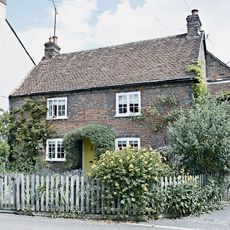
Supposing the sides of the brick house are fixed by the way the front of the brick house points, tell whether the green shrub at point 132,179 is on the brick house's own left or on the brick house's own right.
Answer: on the brick house's own left

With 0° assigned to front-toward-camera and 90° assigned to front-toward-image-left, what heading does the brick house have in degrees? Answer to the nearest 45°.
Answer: approximately 45°

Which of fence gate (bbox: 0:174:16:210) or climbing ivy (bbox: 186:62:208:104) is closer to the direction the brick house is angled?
the fence gate

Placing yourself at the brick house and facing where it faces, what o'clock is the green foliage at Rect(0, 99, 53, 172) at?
The green foliage is roughly at 2 o'clock from the brick house.

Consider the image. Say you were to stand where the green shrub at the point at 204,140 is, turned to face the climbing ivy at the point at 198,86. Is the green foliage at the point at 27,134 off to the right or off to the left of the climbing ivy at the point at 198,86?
left

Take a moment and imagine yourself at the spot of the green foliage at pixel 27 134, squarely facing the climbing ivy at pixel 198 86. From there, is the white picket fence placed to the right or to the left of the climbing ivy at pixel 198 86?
right

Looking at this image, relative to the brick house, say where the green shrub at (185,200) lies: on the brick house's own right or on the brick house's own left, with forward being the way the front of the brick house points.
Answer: on the brick house's own left
